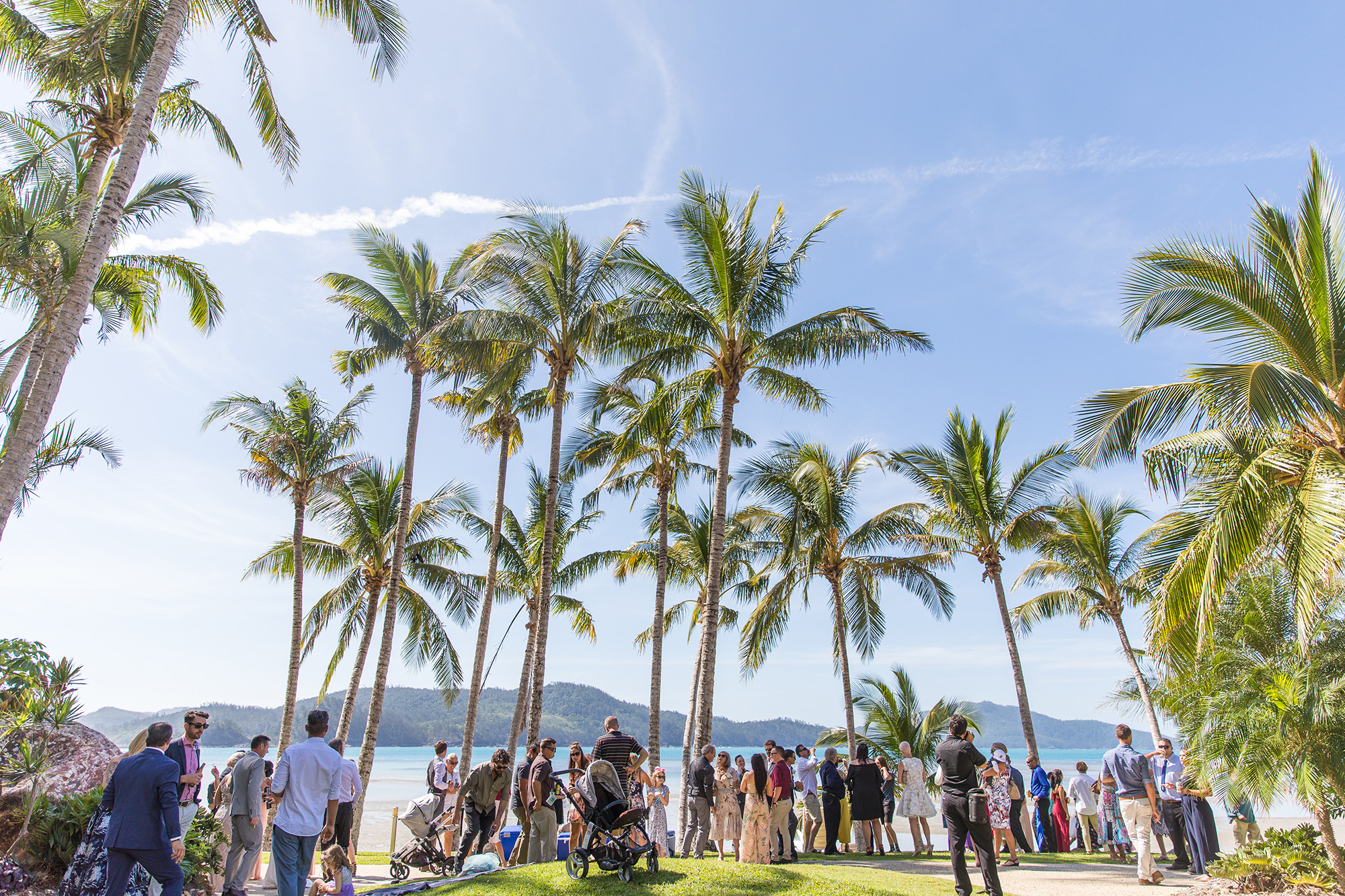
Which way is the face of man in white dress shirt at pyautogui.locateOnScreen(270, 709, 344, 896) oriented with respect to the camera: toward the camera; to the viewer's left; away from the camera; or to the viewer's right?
away from the camera

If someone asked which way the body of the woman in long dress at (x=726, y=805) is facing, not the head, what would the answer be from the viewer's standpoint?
toward the camera

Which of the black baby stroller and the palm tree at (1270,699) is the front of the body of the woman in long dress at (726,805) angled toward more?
the black baby stroller

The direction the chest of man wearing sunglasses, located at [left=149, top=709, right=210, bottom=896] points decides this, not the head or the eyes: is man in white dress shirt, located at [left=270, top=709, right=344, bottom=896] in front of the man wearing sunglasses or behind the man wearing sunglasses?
in front

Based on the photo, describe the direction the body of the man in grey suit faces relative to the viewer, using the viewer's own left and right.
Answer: facing away from the viewer and to the right of the viewer

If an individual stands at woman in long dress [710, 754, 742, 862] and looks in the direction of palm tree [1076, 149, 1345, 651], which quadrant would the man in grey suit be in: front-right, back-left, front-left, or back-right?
back-right

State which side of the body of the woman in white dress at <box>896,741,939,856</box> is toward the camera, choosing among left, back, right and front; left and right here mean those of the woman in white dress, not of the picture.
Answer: back

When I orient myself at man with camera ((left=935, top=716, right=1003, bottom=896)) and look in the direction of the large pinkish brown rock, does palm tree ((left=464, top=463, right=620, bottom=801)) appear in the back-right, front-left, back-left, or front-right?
front-right

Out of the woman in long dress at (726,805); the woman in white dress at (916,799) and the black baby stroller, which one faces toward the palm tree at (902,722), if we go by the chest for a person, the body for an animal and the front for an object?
the woman in white dress

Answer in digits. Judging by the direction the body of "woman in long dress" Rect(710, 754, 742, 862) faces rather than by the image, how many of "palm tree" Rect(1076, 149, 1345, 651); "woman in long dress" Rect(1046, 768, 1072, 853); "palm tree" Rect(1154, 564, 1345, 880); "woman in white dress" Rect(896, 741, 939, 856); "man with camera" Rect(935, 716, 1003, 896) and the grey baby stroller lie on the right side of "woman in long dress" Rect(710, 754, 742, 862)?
1

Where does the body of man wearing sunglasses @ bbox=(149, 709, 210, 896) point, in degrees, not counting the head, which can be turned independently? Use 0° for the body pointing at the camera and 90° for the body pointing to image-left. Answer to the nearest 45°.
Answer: approximately 315°

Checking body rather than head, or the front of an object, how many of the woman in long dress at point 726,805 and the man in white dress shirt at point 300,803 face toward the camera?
1
